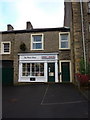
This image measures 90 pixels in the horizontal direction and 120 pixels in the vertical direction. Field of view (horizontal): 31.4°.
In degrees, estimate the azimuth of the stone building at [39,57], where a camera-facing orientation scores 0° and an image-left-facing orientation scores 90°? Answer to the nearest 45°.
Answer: approximately 0°

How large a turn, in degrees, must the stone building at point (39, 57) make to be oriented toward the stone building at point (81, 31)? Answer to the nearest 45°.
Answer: approximately 45° to its left
